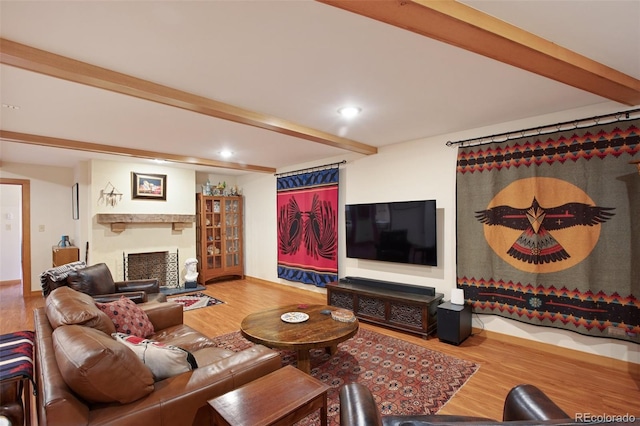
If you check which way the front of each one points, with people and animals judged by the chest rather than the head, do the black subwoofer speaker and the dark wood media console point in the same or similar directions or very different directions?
same or similar directions

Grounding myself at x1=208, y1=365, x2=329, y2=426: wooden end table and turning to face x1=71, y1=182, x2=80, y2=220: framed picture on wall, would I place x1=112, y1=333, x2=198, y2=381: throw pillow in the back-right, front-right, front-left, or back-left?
front-left

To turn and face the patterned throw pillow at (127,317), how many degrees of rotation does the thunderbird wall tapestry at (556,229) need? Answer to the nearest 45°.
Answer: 0° — it already faces it

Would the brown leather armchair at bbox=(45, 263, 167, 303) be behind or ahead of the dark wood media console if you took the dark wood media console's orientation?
ahead

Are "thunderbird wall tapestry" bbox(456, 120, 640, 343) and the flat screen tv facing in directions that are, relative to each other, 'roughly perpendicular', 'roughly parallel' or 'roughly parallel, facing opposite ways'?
roughly parallel

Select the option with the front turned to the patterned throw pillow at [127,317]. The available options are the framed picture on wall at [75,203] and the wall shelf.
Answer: the wall shelf

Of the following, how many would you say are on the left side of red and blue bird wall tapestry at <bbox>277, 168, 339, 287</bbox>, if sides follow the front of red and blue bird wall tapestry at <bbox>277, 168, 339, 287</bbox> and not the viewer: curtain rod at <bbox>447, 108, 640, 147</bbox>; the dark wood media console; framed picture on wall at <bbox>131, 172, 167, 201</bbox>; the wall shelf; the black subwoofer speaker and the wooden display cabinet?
3

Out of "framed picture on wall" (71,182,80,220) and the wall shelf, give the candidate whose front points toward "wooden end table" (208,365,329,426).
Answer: the wall shelf

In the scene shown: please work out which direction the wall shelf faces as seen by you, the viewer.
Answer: facing the viewer

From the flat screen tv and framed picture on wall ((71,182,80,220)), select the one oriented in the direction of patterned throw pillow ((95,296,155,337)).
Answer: the flat screen tv

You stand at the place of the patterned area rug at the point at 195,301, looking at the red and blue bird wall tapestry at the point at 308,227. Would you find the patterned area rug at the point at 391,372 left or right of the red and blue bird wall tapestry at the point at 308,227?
right

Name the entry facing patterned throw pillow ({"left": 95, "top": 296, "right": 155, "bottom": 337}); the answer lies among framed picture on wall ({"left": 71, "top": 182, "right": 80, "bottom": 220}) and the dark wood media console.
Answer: the dark wood media console

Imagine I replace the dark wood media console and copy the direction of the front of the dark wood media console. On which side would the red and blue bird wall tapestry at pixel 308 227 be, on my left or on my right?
on my right

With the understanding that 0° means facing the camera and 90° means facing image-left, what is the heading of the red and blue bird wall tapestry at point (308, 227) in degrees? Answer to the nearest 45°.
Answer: approximately 45°

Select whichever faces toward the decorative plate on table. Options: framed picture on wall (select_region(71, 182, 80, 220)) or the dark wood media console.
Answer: the dark wood media console
